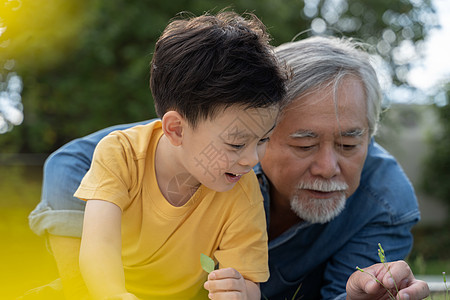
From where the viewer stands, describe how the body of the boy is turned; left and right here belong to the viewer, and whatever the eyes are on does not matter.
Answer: facing the viewer and to the right of the viewer

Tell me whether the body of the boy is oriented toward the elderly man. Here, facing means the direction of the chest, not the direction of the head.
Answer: no

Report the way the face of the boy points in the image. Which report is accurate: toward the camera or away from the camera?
toward the camera
